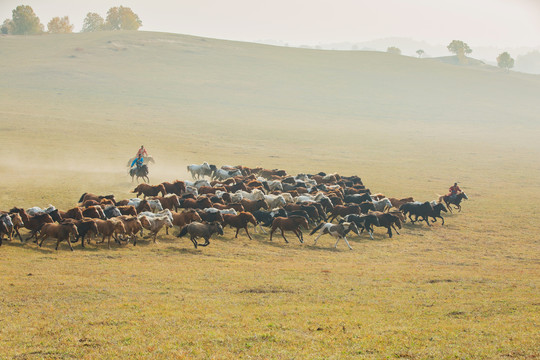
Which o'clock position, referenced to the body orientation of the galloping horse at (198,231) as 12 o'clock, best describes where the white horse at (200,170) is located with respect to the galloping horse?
The white horse is roughly at 9 o'clock from the galloping horse.

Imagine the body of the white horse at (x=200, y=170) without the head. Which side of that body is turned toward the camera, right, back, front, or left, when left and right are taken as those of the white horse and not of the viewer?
right

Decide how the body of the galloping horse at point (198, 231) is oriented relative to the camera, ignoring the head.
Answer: to the viewer's right

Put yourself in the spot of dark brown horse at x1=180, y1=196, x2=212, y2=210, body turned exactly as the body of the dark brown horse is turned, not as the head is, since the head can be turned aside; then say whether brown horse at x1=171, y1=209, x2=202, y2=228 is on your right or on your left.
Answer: on your right

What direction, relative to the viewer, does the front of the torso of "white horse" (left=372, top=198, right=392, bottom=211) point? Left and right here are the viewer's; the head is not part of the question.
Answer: facing to the right of the viewer

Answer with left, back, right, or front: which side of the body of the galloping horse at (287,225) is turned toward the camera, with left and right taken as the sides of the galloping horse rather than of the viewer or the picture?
right

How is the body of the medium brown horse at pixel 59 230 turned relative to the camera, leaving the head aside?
to the viewer's right

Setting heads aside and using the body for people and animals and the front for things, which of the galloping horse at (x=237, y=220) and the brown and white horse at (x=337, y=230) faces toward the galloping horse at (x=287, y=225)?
the galloping horse at (x=237, y=220)

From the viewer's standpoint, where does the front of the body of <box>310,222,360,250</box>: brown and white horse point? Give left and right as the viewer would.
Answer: facing to the right of the viewer

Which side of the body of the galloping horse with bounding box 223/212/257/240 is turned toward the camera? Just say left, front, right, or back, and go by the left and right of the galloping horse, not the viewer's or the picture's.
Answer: right

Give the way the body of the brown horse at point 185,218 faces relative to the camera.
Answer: to the viewer's right

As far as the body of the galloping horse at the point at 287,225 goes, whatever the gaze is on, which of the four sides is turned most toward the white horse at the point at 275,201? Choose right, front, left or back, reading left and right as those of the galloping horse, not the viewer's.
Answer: left

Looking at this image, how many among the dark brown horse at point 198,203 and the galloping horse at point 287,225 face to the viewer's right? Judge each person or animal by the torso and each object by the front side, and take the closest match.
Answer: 2
